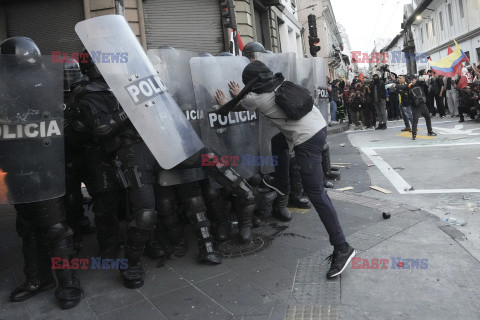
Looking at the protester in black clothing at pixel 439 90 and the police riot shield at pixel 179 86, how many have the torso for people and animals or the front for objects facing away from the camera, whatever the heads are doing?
0

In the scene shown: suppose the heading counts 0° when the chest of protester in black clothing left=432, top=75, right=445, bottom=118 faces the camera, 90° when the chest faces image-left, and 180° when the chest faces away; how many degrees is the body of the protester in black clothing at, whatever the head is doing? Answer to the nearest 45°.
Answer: approximately 45°

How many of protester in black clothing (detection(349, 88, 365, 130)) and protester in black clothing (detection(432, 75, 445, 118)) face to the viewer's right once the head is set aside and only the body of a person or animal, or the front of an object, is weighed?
0
